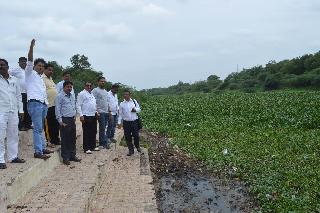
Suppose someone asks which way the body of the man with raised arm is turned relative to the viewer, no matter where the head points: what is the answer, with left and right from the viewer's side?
facing the viewer and to the right of the viewer

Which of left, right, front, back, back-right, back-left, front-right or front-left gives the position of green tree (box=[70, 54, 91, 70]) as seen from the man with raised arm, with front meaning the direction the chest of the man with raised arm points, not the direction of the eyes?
back-left
